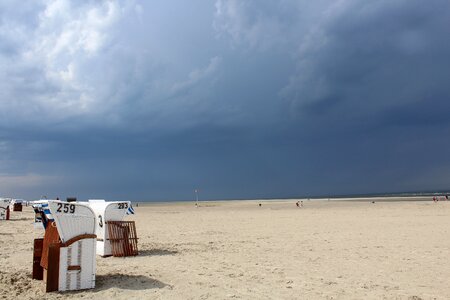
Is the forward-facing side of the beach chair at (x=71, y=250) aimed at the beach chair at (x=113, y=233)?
no
